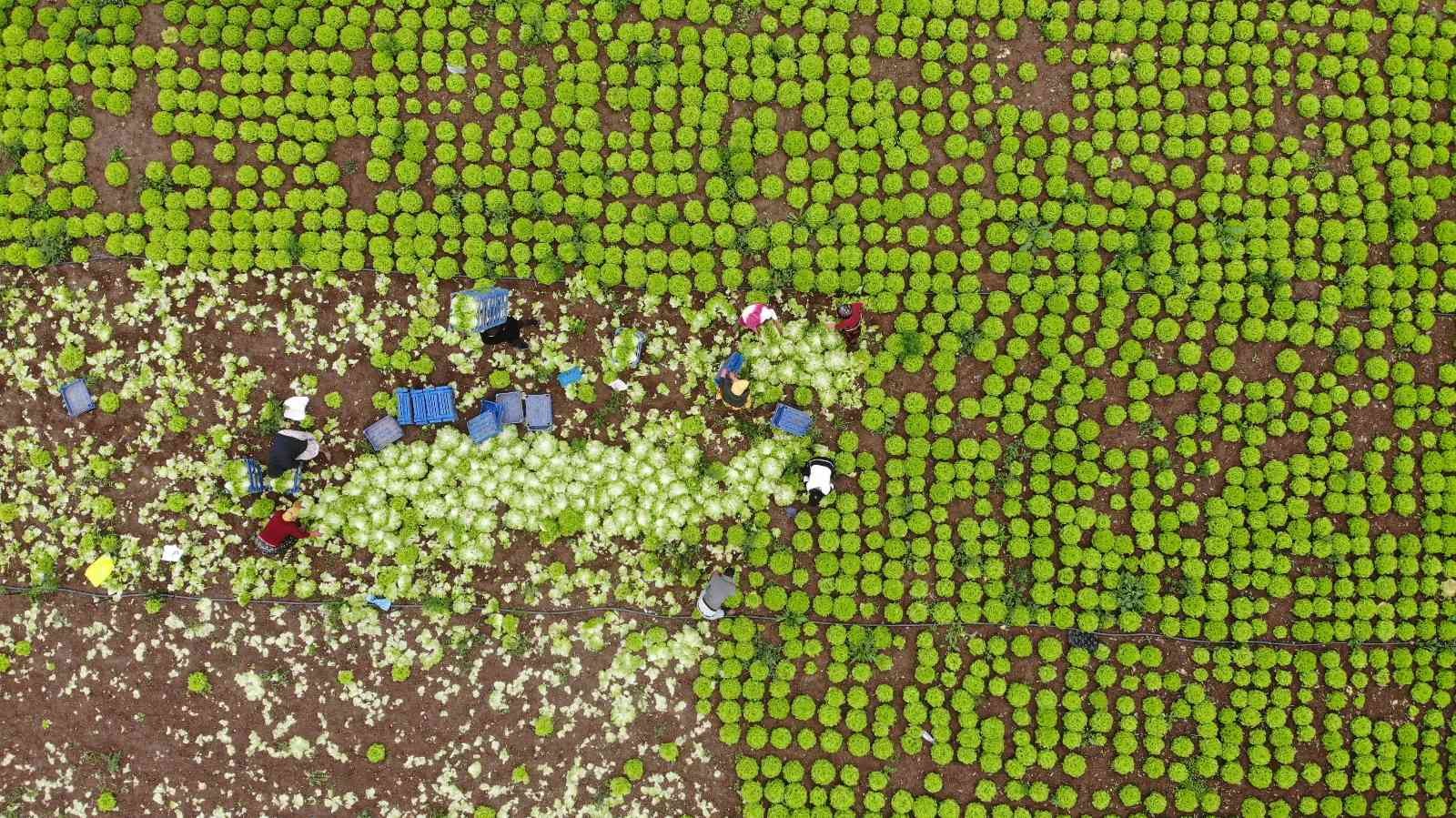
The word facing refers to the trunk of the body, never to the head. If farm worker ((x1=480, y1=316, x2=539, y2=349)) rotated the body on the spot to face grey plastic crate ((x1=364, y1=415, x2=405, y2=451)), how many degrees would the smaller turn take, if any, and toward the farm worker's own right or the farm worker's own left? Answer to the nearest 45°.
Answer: approximately 45° to the farm worker's own left
